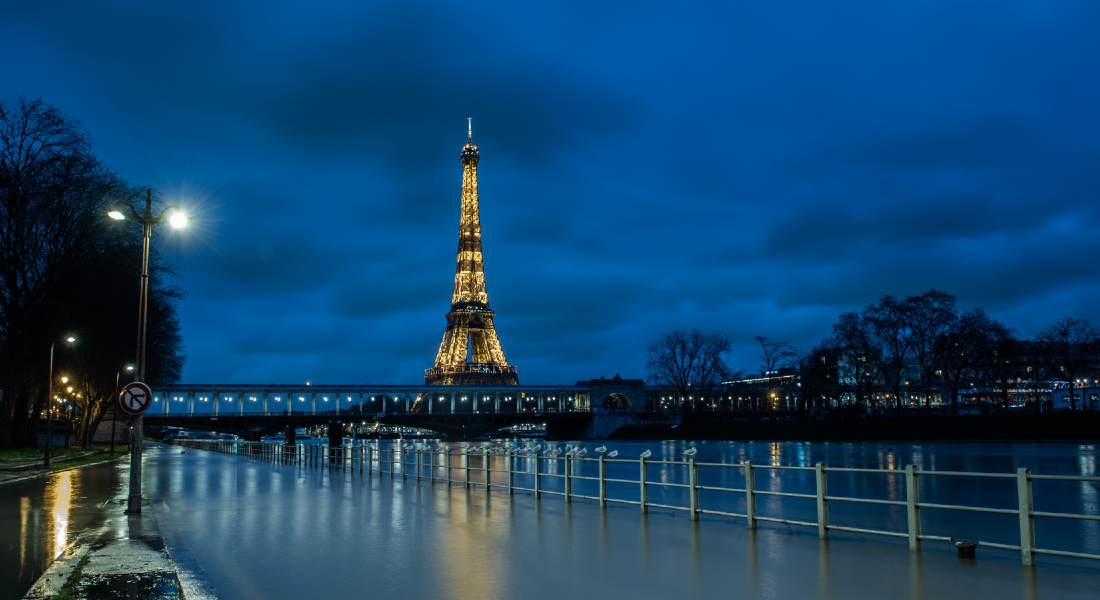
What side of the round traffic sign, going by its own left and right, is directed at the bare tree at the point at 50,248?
back

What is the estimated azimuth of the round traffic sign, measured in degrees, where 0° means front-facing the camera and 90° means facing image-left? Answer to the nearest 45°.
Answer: approximately 0°
